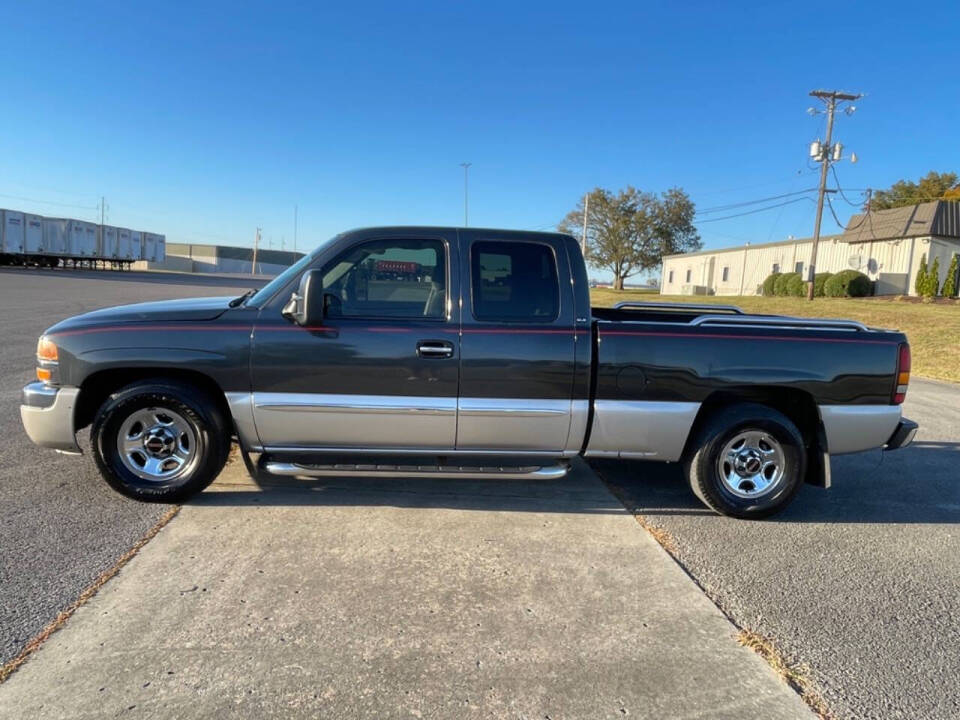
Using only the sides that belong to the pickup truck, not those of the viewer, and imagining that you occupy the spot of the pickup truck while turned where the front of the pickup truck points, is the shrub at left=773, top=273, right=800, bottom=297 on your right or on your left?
on your right

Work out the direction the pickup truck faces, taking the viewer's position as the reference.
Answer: facing to the left of the viewer

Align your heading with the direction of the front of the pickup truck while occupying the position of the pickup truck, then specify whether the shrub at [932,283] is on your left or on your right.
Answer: on your right

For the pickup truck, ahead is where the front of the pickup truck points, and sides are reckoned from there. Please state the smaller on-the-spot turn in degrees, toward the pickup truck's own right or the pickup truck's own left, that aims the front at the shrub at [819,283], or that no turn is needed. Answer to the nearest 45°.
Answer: approximately 135° to the pickup truck's own right

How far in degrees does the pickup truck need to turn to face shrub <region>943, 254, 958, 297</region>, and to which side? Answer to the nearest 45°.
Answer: approximately 135° to its right
